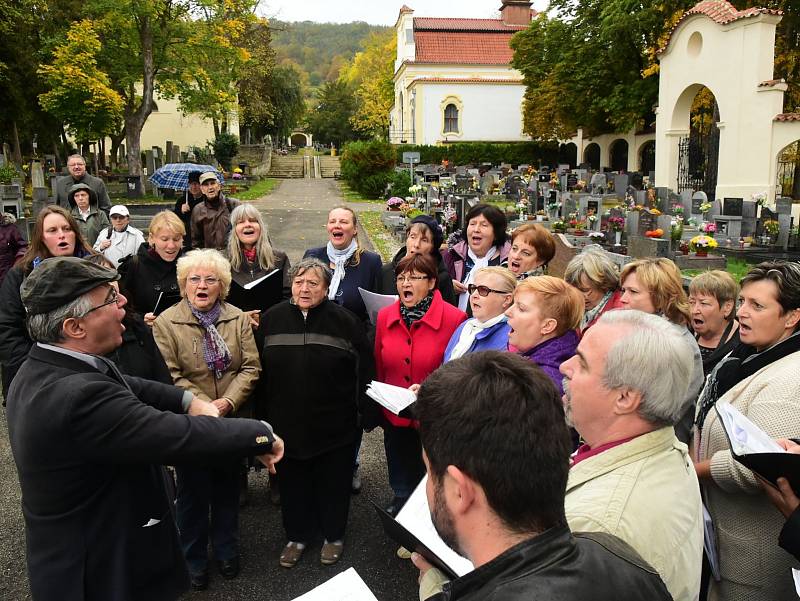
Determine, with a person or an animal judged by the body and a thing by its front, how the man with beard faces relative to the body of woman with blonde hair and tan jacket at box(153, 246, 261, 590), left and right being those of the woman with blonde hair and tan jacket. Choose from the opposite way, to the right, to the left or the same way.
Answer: the opposite way

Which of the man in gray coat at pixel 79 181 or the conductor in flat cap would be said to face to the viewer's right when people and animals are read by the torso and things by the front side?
the conductor in flat cap

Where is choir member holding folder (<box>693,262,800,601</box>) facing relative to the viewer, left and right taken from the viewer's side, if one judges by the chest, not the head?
facing to the left of the viewer

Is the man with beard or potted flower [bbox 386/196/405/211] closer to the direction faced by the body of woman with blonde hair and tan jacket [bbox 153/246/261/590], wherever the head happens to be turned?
the man with beard

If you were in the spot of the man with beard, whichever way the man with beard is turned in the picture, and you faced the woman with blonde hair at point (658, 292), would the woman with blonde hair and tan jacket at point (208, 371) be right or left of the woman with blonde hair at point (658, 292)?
left

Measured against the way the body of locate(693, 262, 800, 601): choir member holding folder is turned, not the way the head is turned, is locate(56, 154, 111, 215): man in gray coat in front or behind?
in front

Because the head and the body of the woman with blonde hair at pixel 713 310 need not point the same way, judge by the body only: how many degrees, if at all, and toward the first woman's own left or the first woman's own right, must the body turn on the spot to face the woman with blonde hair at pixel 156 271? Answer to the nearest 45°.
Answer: approximately 45° to the first woman's own right

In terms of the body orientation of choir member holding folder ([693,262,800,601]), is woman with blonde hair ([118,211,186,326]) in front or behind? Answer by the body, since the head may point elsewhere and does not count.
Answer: in front

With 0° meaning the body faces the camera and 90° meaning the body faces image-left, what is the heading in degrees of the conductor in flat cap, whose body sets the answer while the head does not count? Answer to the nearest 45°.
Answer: approximately 270°

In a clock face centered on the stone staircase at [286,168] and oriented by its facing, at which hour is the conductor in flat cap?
The conductor in flat cap is roughly at 12 o'clock from the stone staircase.

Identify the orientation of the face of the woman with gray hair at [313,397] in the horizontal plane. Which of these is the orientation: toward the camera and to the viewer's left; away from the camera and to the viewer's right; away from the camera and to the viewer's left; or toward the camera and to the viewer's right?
toward the camera and to the viewer's left
